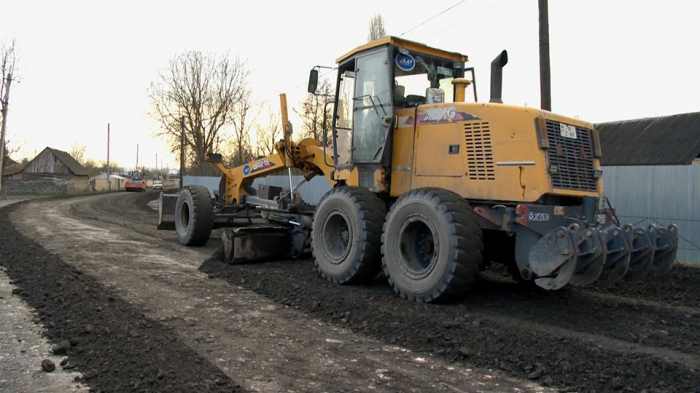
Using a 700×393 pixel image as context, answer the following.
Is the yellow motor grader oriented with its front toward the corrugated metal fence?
no

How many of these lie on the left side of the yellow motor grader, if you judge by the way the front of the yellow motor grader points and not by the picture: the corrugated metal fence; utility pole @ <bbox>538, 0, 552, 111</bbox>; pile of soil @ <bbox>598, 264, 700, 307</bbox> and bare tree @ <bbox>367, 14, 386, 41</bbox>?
0

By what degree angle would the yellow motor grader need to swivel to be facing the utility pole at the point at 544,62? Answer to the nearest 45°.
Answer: approximately 45° to its right

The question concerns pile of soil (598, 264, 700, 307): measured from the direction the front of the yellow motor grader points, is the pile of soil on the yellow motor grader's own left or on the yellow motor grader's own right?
on the yellow motor grader's own right

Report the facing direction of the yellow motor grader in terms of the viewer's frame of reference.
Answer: facing away from the viewer and to the left of the viewer

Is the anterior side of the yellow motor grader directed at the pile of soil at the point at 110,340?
no

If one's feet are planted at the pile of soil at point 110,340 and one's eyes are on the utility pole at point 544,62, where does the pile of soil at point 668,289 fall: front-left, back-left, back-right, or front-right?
front-right

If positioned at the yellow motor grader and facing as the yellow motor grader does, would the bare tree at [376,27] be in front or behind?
in front

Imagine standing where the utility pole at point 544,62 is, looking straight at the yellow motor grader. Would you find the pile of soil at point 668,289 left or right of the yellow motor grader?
left
